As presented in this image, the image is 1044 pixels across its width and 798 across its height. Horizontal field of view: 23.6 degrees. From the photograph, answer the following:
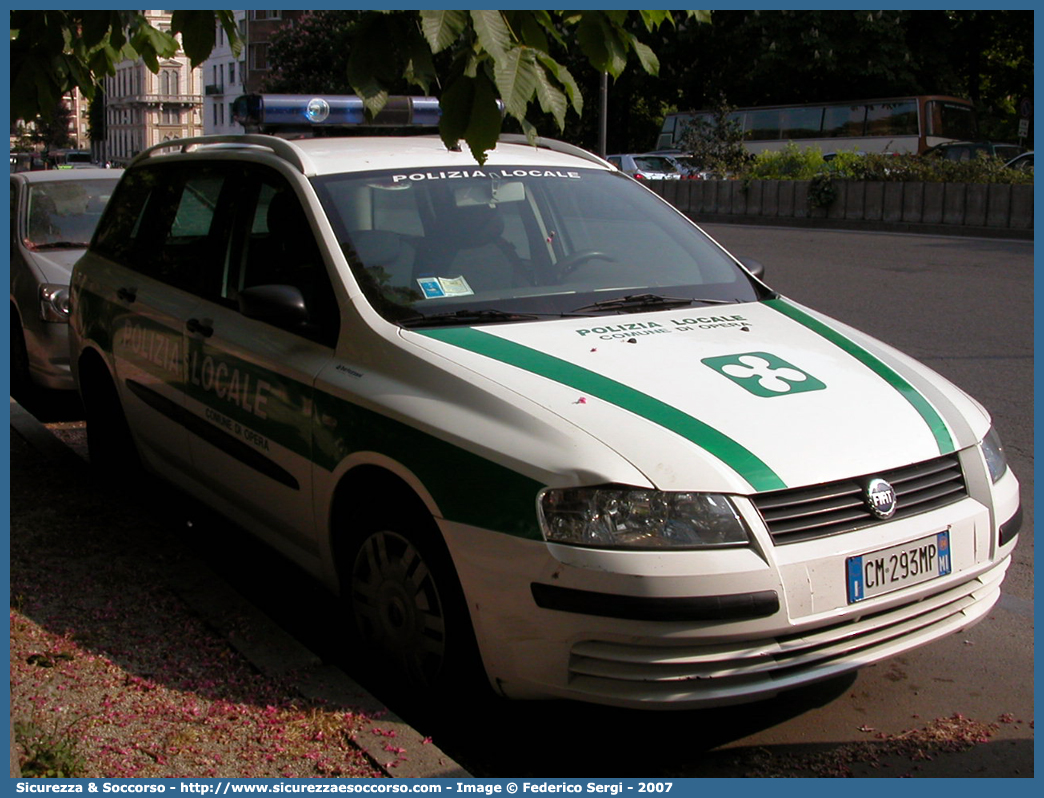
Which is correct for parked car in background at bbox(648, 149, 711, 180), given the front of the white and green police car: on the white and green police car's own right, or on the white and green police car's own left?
on the white and green police car's own left

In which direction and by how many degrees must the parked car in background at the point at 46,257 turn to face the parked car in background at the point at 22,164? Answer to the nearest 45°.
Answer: approximately 135° to its left

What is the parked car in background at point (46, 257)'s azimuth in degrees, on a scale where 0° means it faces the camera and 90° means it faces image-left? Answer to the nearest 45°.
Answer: approximately 315°

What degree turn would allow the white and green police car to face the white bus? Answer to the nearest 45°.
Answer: approximately 135° to its left

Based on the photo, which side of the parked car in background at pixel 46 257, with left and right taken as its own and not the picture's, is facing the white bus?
left

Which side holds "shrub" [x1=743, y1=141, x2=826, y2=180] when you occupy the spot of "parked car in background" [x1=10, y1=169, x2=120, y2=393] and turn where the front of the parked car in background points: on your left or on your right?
on your left

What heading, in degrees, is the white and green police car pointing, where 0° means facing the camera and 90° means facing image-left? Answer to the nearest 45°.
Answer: approximately 315°
